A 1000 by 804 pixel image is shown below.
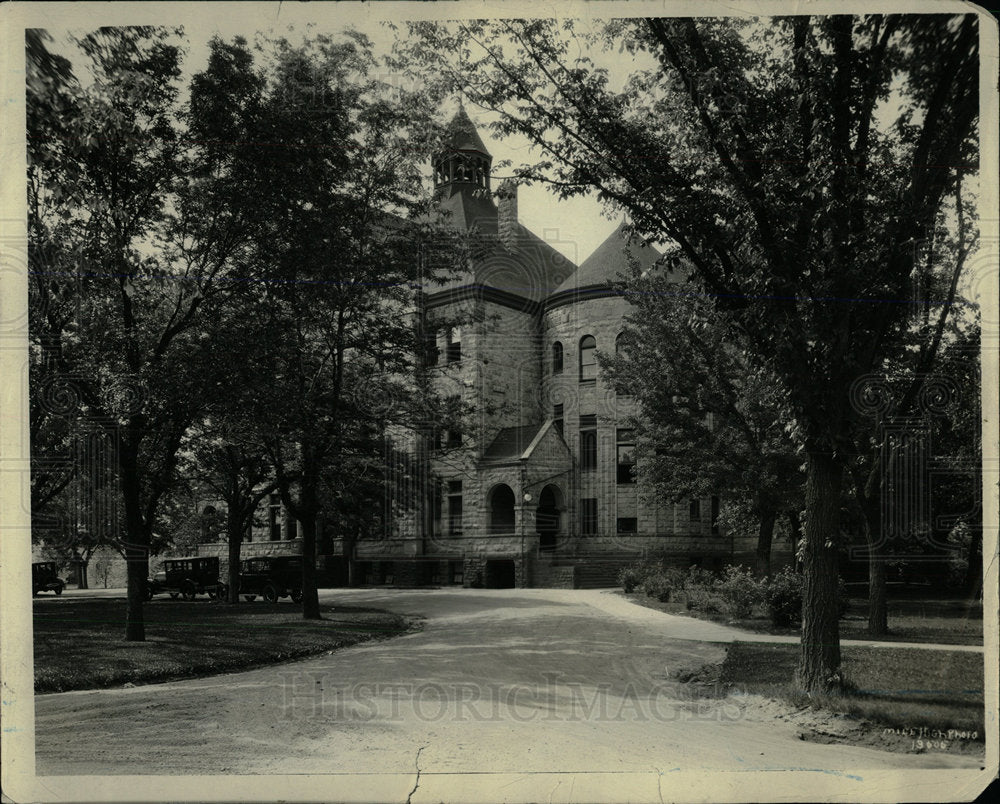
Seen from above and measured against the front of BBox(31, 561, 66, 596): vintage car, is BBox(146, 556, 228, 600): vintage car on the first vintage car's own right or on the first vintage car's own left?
on the first vintage car's own left

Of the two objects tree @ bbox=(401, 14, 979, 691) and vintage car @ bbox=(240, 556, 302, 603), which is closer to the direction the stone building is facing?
the tree

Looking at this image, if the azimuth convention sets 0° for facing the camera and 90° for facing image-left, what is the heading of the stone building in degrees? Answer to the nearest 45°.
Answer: approximately 315°
